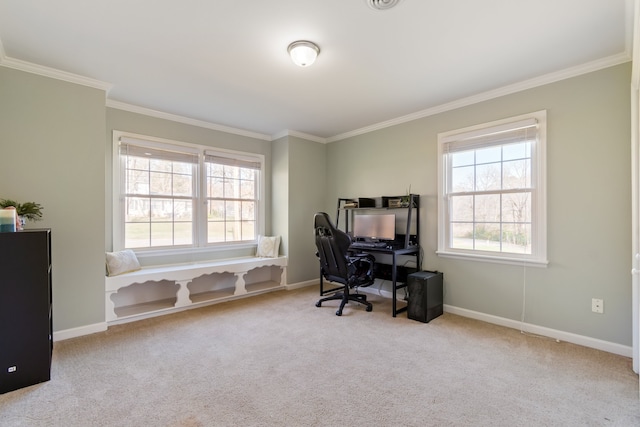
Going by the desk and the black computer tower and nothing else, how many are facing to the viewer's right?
0

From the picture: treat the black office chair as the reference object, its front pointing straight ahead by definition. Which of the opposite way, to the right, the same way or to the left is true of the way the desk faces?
the opposite way

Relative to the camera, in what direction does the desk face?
facing the viewer and to the left of the viewer

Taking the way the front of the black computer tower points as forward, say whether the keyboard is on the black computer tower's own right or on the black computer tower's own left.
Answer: on the black computer tower's own right

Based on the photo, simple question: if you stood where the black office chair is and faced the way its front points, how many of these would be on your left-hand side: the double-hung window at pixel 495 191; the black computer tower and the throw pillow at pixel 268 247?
1

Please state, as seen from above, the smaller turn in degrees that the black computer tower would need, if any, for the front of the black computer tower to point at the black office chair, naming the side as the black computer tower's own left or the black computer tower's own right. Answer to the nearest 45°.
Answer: approximately 45° to the black computer tower's own right

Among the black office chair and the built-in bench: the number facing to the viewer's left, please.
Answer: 0

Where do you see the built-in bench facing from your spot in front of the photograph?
facing the viewer and to the right of the viewer

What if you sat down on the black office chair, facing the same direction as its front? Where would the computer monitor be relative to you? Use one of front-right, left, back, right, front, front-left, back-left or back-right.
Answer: front

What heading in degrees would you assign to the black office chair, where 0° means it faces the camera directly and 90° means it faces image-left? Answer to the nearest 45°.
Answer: approximately 225°

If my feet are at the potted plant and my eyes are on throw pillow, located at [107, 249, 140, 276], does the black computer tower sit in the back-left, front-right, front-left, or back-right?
front-right

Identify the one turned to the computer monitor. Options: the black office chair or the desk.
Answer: the black office chair
